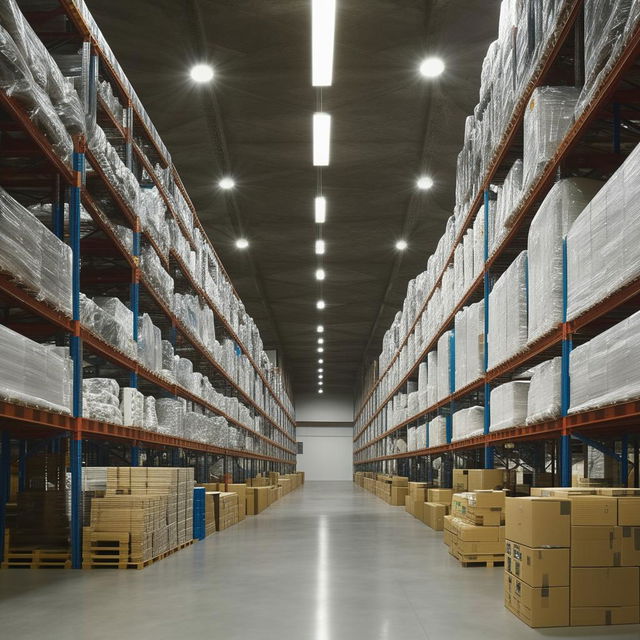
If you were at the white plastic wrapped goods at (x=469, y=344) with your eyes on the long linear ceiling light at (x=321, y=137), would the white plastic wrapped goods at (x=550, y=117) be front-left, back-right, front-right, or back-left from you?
back-left

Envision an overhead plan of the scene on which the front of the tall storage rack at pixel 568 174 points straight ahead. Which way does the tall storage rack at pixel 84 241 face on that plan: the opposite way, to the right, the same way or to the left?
the opposite way

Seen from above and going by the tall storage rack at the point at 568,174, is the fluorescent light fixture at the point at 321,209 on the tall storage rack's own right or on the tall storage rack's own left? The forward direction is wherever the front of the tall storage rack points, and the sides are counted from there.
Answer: on the tall storage rack's own right

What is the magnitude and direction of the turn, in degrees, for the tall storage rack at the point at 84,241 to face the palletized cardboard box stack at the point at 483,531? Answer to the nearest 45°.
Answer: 0° — it already faces it

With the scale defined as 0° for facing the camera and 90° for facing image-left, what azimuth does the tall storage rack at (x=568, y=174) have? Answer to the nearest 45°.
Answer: approximately 90°

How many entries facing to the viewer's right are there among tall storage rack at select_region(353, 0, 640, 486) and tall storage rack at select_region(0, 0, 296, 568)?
1

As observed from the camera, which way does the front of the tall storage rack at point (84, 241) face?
facing to the right of the viewer
